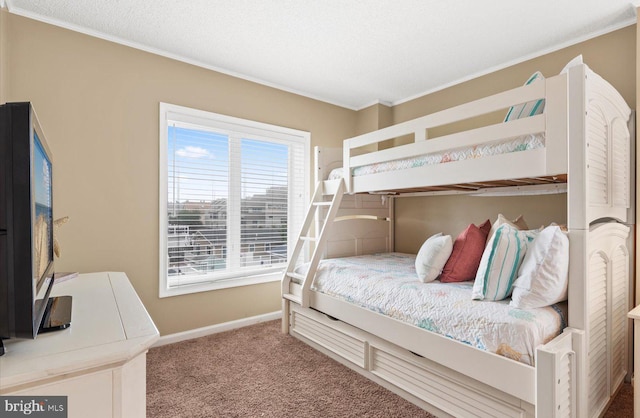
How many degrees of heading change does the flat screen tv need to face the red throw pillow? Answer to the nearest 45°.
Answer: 0° — it already faces it

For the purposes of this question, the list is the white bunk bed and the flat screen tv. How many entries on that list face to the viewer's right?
1

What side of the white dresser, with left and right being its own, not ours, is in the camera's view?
right

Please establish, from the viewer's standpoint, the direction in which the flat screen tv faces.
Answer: facing to the right of the viewer

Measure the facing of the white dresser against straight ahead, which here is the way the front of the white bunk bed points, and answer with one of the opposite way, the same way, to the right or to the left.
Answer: the opposite way

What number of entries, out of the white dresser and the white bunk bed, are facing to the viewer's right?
1

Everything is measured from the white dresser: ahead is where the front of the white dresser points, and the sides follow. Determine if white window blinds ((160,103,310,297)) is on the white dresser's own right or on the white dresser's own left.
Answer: on the white dresser's own left

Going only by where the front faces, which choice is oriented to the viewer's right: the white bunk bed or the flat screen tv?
the flat screen tv
